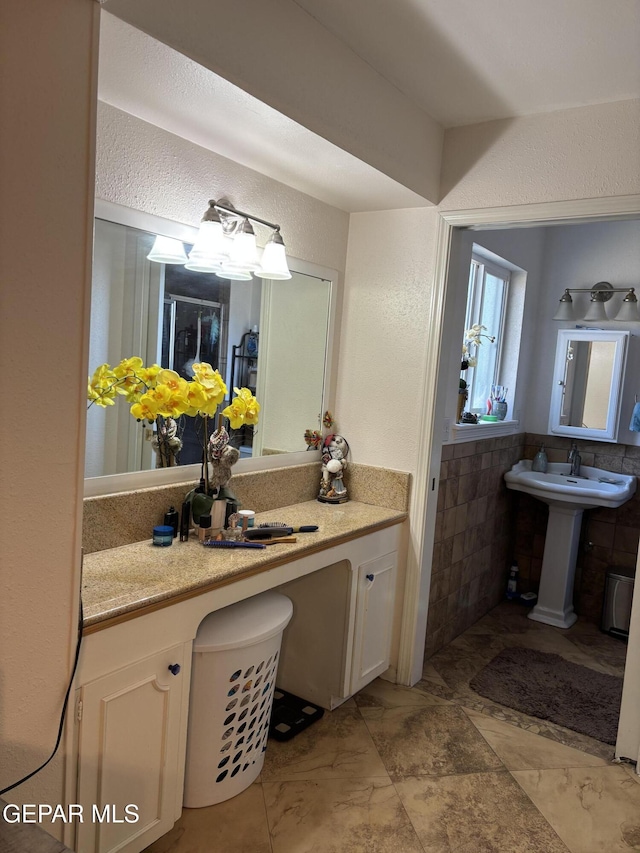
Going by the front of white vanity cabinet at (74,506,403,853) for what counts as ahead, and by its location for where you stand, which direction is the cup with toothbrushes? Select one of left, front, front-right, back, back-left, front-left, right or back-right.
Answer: left

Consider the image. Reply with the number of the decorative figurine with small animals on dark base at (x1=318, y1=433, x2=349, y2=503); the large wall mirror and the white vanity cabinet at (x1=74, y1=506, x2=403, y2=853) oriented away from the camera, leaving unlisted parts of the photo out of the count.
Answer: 0

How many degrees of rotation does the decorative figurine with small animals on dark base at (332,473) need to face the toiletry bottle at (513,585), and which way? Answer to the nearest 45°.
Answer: approximately 180°

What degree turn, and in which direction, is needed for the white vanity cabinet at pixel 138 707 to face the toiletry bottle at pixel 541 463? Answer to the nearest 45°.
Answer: approximately 90° to its left

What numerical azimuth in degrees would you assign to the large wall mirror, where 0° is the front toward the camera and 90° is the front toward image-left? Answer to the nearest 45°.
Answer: approximately 315°

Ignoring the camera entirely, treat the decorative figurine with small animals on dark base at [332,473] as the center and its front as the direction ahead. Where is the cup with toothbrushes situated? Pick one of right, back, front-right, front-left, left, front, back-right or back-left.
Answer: back

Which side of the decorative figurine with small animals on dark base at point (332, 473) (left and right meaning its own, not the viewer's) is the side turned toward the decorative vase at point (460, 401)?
back

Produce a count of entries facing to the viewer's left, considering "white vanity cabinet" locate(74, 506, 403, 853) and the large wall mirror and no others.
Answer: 0

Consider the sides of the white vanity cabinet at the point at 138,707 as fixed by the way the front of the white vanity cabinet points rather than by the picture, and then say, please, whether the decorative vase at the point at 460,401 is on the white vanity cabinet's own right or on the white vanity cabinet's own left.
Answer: on the white vanity cabinet's own left

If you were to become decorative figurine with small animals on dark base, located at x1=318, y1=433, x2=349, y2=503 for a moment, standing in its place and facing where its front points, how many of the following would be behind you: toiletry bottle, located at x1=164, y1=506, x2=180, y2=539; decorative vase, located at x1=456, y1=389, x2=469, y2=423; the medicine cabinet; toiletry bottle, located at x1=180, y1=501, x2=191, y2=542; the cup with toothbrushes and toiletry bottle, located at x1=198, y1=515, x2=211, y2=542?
3

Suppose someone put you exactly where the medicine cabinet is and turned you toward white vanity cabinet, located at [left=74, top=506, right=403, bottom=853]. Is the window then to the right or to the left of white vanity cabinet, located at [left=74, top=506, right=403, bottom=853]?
right
